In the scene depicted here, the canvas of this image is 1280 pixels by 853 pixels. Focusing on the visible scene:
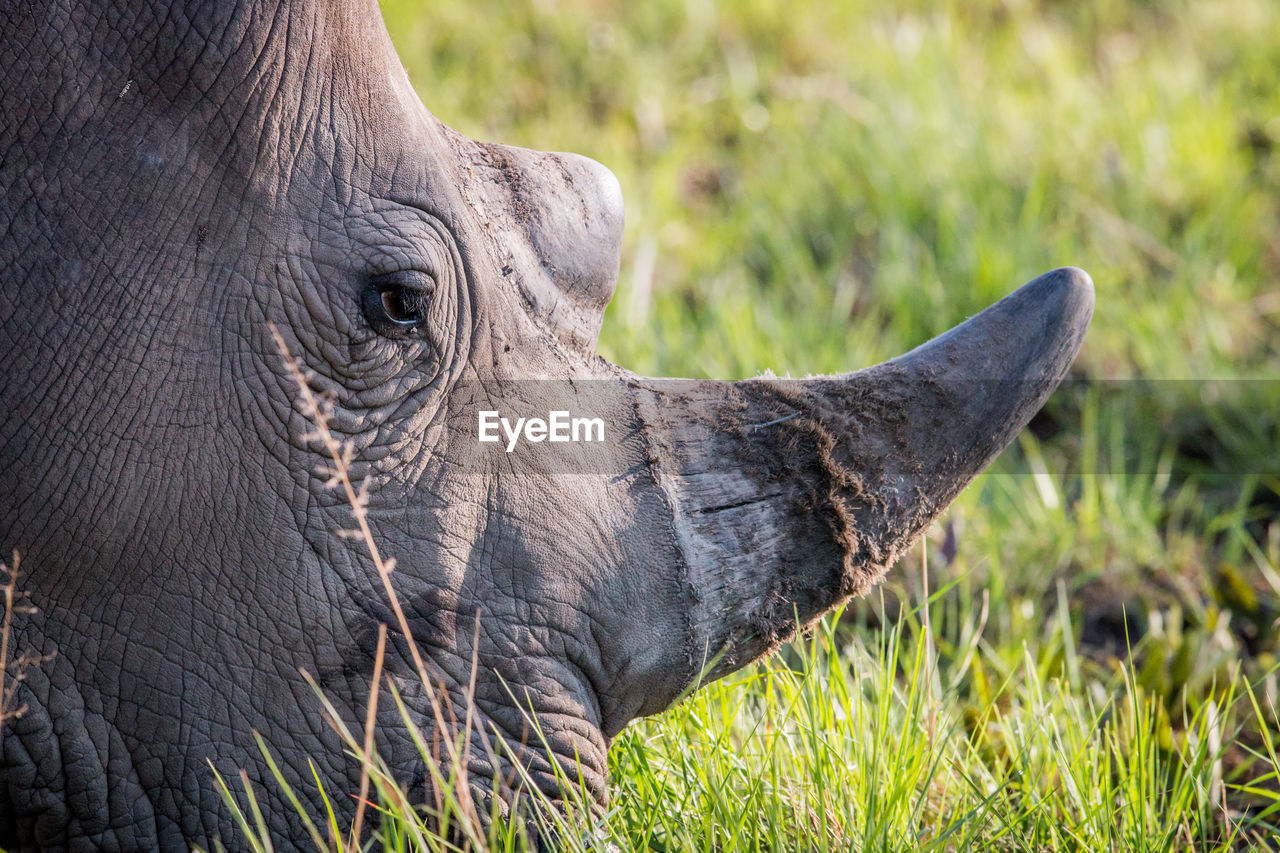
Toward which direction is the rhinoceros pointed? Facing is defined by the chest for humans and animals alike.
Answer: to the viewer's right
